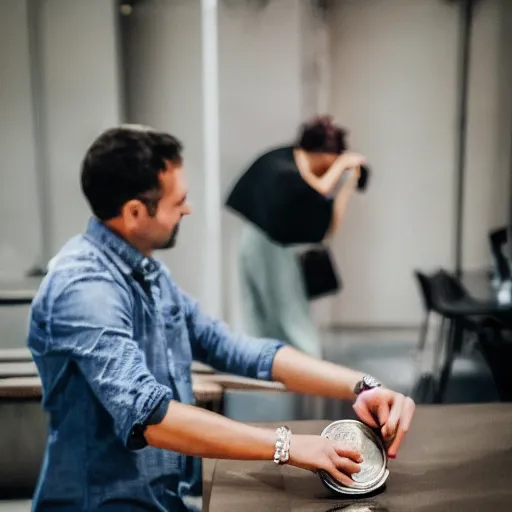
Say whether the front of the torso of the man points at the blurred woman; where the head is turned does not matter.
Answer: no

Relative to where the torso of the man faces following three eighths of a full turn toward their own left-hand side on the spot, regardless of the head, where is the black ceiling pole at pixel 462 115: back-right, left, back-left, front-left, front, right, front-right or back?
right

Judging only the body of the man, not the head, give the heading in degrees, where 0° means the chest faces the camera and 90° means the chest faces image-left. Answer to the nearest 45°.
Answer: approximately 270°

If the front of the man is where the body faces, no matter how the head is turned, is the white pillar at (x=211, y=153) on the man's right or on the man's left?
on the man's left

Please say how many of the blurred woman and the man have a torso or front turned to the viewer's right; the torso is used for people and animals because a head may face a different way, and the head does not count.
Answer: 2

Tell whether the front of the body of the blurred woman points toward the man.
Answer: no

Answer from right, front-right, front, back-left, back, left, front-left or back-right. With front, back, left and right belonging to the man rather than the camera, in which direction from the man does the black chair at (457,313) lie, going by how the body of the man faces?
front-left

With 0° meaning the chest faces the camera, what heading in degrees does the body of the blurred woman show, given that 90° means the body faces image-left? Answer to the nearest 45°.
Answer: approximately 270°

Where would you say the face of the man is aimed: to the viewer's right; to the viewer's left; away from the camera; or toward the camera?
to the viewer's right

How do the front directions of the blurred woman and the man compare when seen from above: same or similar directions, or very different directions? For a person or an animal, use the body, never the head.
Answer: same or similar directions
